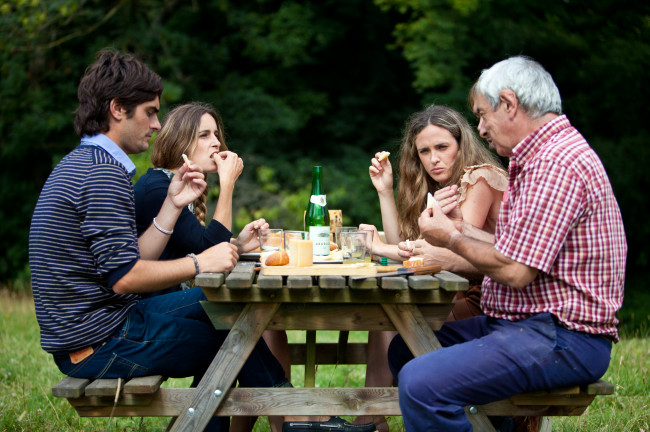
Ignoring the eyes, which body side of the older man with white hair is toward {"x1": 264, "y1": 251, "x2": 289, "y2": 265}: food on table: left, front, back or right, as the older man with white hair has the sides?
front

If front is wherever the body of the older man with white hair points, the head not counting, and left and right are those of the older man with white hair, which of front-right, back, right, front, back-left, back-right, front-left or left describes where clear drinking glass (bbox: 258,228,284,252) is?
front-right

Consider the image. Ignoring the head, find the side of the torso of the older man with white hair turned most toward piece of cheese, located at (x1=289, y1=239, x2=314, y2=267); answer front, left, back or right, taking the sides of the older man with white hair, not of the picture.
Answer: front

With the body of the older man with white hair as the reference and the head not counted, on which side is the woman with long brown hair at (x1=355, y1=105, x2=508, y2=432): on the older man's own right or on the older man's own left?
on the older man's own right

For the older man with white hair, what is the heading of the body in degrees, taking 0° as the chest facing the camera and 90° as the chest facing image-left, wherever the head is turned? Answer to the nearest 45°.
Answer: approximately 90°

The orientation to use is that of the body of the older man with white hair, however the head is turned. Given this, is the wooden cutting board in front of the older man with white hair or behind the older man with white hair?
in front

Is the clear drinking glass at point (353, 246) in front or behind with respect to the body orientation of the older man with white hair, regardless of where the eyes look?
in front

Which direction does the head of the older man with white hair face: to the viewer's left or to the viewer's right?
to the viewer's left

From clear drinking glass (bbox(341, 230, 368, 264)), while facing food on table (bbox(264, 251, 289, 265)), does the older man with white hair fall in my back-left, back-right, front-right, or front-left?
back-left
